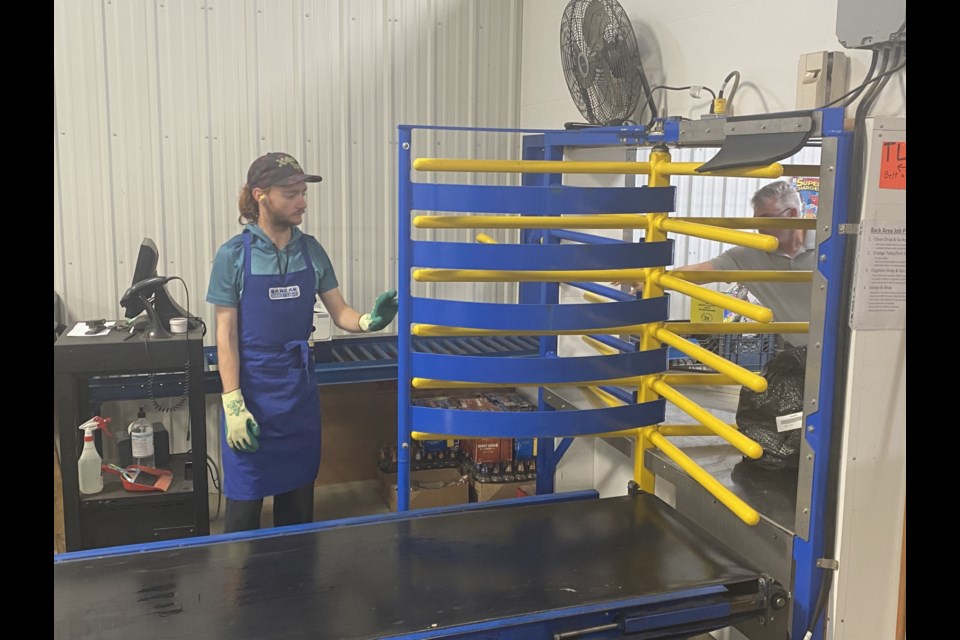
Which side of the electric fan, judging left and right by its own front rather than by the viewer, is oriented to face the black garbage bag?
left

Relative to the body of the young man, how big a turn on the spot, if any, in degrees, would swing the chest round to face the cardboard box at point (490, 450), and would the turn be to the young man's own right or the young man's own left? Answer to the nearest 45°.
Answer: approximately 90° to the young man's own left

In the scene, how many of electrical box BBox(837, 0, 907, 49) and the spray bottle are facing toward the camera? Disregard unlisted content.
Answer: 1

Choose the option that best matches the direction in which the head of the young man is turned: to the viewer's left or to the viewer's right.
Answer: to the viewer's right

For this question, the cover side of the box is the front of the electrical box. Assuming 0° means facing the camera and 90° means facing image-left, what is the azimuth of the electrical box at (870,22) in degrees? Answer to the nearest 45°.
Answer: approximately 0°

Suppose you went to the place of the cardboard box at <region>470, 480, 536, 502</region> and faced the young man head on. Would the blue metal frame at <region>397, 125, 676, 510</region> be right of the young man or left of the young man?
left
